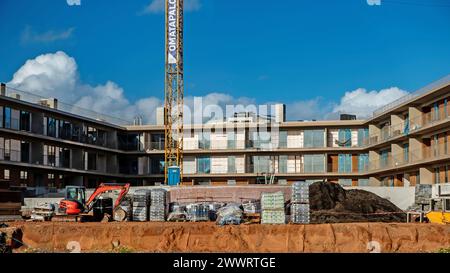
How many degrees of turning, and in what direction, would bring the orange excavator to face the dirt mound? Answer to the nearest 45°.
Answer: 0° — it already faces it

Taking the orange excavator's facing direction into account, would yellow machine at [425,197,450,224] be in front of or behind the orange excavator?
in front

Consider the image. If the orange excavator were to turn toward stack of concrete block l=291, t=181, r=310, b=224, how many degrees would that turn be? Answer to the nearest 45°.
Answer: approximately 45° to its right

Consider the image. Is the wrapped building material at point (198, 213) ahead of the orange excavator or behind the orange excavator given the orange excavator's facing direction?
ahead

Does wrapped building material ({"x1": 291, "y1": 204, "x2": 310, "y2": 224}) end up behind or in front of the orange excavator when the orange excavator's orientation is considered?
in front

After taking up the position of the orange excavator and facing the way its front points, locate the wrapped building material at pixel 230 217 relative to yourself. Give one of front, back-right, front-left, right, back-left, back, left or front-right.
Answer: front-right

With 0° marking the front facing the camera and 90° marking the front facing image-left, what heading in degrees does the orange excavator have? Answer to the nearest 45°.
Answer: approximately 270°
